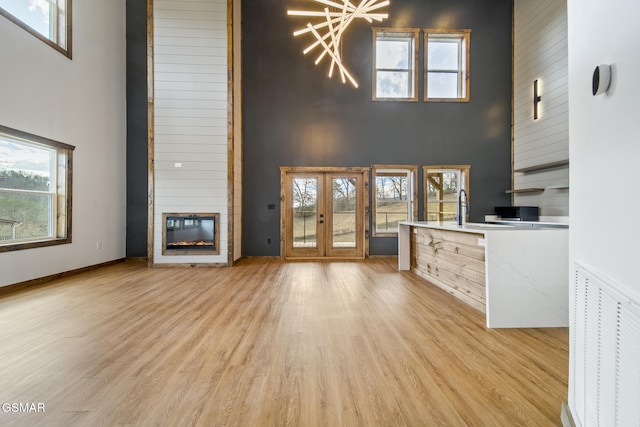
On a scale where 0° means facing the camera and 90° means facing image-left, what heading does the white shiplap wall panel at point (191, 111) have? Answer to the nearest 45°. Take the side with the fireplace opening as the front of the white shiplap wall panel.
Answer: approximately 0°

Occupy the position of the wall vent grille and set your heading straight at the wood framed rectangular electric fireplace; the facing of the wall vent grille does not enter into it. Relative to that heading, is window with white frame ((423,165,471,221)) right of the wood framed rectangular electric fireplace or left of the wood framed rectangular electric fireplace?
right

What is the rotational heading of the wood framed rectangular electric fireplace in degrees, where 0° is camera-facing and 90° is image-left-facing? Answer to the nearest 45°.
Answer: approximately 0°

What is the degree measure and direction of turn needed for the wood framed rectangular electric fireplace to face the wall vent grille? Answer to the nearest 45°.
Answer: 0° — it already faces it

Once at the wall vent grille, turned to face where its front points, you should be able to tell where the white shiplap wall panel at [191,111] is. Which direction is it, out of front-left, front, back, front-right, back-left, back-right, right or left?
front-right

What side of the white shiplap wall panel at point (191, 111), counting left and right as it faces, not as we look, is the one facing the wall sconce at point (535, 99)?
left

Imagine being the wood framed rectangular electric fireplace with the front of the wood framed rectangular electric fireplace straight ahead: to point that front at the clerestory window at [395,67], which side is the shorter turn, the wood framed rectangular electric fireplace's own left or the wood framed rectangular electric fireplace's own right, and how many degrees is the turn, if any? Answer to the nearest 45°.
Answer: approximately 90° to the wood framed rectangular electric fireplace's own left

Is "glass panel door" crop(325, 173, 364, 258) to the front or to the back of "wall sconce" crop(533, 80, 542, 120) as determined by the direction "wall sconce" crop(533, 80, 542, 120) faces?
to the front

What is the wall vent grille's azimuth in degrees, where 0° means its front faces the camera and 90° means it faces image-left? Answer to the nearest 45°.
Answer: approximately 45°

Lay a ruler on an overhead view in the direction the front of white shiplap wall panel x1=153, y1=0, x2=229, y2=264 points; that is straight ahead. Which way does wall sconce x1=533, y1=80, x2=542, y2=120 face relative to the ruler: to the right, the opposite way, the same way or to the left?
to the right

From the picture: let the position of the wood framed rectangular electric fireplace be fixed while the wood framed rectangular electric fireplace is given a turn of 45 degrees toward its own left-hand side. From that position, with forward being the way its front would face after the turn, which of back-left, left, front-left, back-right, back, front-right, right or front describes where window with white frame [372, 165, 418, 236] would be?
front-left

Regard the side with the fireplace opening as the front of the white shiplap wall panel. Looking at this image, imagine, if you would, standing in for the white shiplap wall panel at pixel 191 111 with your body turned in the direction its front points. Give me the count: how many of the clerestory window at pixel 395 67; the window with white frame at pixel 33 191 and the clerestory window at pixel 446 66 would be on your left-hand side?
2

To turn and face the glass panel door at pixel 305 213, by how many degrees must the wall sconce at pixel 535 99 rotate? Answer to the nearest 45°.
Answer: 0° — it already faces it

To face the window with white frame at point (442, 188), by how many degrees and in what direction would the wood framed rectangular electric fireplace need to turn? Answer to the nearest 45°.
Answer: approximately 90° to its left

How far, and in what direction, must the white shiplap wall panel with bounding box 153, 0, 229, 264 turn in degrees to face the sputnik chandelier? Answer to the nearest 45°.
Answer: approximately 45° to its left

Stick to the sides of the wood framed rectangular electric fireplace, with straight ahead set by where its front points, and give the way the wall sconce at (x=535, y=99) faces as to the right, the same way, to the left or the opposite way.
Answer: to the right

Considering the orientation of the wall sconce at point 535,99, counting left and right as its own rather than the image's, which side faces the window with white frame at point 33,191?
front
